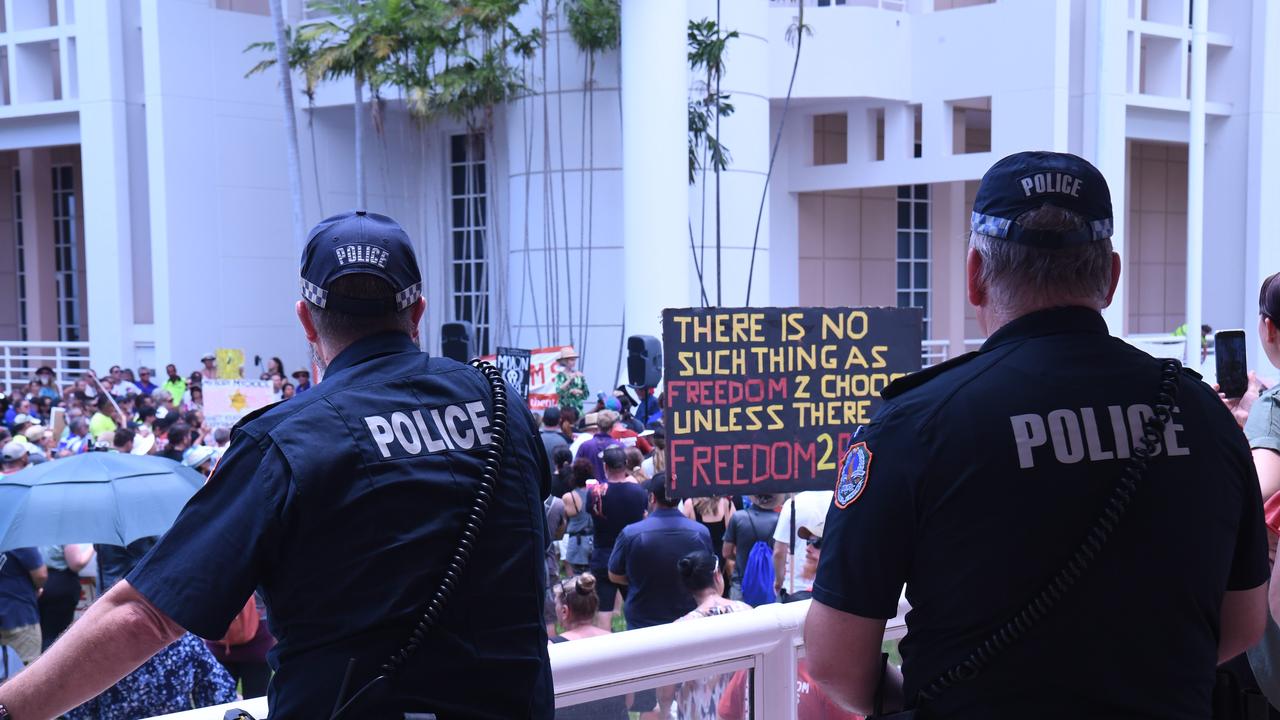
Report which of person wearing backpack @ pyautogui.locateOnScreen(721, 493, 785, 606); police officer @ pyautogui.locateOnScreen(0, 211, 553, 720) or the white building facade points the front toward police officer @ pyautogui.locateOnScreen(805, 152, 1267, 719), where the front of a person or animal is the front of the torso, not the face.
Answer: the white building facade

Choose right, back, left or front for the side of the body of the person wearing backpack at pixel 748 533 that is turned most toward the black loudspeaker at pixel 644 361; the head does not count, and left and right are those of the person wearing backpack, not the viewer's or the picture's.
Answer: front

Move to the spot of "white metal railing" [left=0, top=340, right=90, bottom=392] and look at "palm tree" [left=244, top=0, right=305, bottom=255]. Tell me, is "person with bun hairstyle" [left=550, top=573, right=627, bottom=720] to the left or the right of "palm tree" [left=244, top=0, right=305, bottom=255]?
right

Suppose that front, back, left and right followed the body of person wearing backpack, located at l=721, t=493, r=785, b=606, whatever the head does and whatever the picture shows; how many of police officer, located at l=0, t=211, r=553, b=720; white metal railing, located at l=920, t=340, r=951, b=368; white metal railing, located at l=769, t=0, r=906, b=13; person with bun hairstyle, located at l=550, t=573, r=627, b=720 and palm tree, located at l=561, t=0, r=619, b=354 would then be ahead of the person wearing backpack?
3

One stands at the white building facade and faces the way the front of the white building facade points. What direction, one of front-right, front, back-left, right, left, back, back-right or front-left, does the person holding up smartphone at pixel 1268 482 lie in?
front

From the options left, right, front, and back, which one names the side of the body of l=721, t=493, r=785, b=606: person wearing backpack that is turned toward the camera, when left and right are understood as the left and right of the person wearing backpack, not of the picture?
back

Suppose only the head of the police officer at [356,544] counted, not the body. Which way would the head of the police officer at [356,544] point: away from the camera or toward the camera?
away from the camera

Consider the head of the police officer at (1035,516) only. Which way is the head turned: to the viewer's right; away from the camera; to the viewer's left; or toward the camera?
away from the camera

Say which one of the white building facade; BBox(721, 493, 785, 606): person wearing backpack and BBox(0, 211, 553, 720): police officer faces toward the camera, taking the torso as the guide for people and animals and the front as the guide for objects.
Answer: the white building facade

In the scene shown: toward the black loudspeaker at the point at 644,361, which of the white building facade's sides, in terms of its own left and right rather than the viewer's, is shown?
front

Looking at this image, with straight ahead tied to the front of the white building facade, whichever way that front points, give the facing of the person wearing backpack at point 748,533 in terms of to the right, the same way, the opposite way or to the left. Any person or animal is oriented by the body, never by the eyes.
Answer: the opposite way

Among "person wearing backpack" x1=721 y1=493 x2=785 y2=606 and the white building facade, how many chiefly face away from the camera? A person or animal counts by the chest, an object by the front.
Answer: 1

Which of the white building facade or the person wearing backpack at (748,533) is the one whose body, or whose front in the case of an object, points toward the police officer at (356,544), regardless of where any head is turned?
the white building facade

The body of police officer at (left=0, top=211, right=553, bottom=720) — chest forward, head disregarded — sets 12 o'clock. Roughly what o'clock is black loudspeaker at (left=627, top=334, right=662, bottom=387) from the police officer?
The black loudspeaker is roughly at 2 o'clock from the police officer.

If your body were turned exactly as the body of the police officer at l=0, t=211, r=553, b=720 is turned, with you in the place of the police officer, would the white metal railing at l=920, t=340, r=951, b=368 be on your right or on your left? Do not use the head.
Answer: on your right

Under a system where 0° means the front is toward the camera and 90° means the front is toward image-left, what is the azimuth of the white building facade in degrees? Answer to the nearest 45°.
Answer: approximately 0°

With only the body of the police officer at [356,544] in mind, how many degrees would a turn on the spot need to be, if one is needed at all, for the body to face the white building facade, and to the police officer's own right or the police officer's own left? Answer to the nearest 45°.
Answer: approximately 45° to the police officer's own right

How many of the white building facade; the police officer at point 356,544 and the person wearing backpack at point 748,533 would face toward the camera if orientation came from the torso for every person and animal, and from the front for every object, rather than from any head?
1
